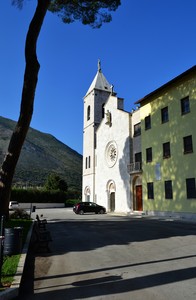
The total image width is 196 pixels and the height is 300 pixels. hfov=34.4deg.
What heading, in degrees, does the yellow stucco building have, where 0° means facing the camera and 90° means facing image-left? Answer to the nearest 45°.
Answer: approximately 45°
